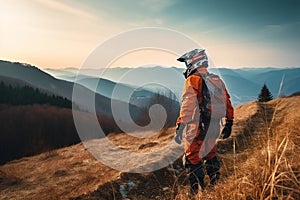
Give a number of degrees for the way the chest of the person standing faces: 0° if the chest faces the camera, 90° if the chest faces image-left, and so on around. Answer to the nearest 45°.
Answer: approximately 135°
